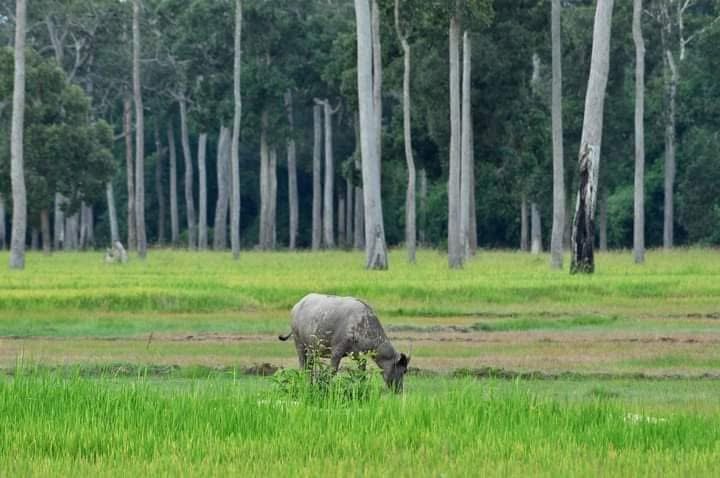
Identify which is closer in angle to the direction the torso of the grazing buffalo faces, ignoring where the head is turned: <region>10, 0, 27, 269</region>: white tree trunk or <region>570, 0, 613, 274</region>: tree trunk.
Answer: the tree trunk

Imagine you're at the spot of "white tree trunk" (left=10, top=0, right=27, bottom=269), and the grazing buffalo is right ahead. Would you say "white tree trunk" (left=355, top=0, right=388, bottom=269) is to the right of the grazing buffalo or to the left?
left

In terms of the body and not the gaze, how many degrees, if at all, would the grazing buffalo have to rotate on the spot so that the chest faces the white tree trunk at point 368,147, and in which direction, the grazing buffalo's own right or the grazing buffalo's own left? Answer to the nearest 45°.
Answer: approximately 90° to the grazing buffalo's own left

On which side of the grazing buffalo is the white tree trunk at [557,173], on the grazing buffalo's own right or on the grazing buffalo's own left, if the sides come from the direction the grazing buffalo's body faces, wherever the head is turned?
on the grazing buffalo's own left

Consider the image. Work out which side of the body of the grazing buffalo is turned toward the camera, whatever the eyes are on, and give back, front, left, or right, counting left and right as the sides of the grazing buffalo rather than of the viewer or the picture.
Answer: right

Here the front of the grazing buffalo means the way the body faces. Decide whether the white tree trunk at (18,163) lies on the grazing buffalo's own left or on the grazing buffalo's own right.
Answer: on the grazing buffalo's own left
